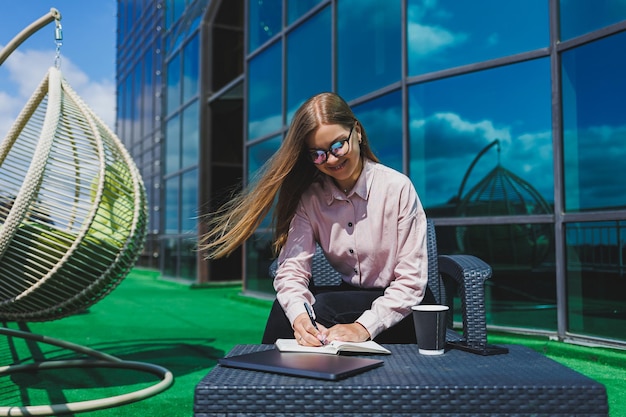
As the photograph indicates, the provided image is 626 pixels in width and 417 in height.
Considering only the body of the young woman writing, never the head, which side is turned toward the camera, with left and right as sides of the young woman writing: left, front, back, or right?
front

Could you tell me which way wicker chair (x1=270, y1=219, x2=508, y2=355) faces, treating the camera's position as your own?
facing the viewer and to the right of the viewer

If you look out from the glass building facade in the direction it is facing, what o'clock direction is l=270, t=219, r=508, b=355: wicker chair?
The wicker chair is roughly at 11 o'clock from the glass building facade.

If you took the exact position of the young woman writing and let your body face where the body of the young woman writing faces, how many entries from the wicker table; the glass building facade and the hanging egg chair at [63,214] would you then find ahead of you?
1

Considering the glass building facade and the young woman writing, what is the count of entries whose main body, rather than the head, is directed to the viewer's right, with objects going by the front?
0

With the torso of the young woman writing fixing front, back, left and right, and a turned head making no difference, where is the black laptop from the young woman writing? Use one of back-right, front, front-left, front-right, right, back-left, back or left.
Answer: front

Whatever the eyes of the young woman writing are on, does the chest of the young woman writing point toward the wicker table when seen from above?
yes

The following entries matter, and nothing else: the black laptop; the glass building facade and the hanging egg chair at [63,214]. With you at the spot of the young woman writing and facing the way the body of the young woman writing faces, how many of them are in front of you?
1

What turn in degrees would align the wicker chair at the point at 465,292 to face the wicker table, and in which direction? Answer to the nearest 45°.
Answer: approximately 45° to its right
